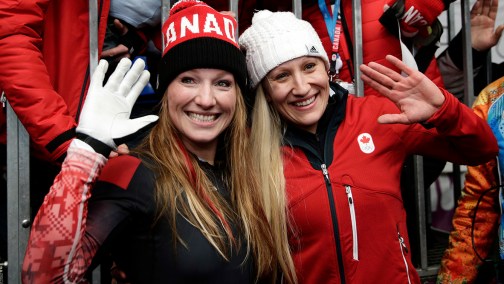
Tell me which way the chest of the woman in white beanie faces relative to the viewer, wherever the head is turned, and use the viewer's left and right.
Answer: facing the viewer

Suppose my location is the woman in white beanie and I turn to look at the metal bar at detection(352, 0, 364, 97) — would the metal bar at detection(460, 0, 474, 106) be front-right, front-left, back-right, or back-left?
front-right

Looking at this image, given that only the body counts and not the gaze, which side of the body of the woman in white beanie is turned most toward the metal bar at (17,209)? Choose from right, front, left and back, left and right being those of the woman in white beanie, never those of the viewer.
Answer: right

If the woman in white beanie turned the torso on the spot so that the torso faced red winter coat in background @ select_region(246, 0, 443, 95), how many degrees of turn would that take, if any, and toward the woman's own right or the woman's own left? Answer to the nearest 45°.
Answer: approximately 180°

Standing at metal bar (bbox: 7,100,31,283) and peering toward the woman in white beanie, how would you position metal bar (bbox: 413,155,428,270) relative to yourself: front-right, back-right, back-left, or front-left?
front-left

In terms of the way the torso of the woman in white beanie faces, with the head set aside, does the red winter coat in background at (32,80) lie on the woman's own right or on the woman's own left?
on the woman's own right

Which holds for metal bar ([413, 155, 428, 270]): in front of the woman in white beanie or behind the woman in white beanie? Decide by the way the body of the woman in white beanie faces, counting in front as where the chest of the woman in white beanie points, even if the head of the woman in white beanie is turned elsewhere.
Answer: behind

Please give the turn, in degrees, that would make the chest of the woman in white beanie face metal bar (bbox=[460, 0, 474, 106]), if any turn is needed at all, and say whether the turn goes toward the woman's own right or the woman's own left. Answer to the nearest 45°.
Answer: approximately 135° to the woman's own left

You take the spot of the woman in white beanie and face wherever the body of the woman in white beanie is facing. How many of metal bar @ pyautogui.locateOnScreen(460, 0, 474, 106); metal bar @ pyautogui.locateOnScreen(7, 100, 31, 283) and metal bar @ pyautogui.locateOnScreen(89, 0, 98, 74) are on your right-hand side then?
2
